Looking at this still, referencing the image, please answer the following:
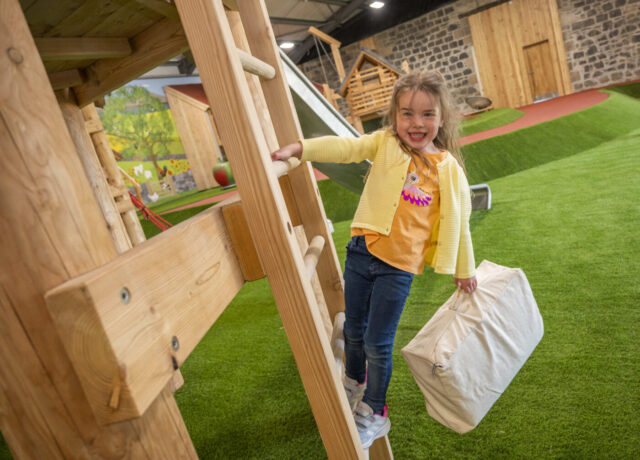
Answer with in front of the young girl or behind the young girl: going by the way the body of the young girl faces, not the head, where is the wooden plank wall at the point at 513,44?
behind

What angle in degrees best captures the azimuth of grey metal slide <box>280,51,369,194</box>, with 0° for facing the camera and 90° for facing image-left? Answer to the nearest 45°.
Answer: approximately 270°

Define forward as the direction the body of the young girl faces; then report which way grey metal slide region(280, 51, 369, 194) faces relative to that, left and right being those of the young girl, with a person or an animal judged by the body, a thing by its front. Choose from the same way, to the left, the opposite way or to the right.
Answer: to the left

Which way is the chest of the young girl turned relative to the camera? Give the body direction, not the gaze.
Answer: toward the camera

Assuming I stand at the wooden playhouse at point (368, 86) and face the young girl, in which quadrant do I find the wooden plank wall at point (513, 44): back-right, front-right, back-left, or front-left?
back-left

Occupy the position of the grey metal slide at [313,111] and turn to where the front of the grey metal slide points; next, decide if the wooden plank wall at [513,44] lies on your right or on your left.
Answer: on your left

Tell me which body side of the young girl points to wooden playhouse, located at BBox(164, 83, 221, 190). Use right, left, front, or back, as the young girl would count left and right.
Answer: back

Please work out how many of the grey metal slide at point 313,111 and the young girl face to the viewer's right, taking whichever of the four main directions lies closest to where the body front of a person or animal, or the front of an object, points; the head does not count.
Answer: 1
